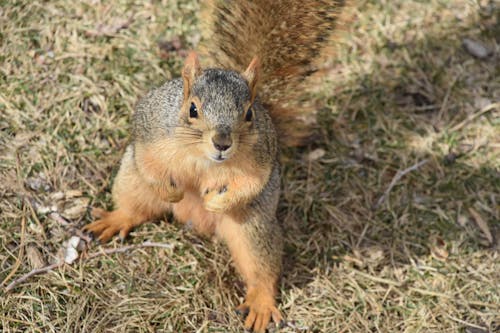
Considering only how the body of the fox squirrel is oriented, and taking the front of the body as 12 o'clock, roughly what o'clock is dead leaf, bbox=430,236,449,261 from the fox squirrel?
The dead leaf is roughly at 9 o'clock from the fox squirrel.

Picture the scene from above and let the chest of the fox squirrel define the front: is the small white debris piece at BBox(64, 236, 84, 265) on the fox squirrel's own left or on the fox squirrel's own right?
on the fox squirrel's own right

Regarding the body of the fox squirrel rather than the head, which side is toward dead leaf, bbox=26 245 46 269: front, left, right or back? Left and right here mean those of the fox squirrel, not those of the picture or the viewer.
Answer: right

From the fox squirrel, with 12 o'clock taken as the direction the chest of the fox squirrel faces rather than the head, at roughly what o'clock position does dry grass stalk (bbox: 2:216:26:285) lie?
The dry grass stalk is roughly at 3 o'clock from the fox squirrel.

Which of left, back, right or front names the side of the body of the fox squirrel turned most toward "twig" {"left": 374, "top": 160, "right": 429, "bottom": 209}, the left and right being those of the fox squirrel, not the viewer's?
left

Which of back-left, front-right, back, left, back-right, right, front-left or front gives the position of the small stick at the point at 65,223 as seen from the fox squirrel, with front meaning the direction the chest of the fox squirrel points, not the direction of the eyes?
right

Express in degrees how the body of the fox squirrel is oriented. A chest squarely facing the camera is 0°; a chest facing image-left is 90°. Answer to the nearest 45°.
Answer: approximately 0°

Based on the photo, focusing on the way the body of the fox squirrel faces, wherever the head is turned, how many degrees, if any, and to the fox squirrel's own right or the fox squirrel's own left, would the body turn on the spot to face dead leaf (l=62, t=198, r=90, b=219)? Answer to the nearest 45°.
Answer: approximately 90° to the fox squirrel's own right

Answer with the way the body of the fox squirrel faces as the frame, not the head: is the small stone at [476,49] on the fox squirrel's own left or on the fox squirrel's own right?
on the fox squirrel's own left

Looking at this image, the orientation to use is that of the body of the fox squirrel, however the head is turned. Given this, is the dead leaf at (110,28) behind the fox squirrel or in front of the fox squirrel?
behind
